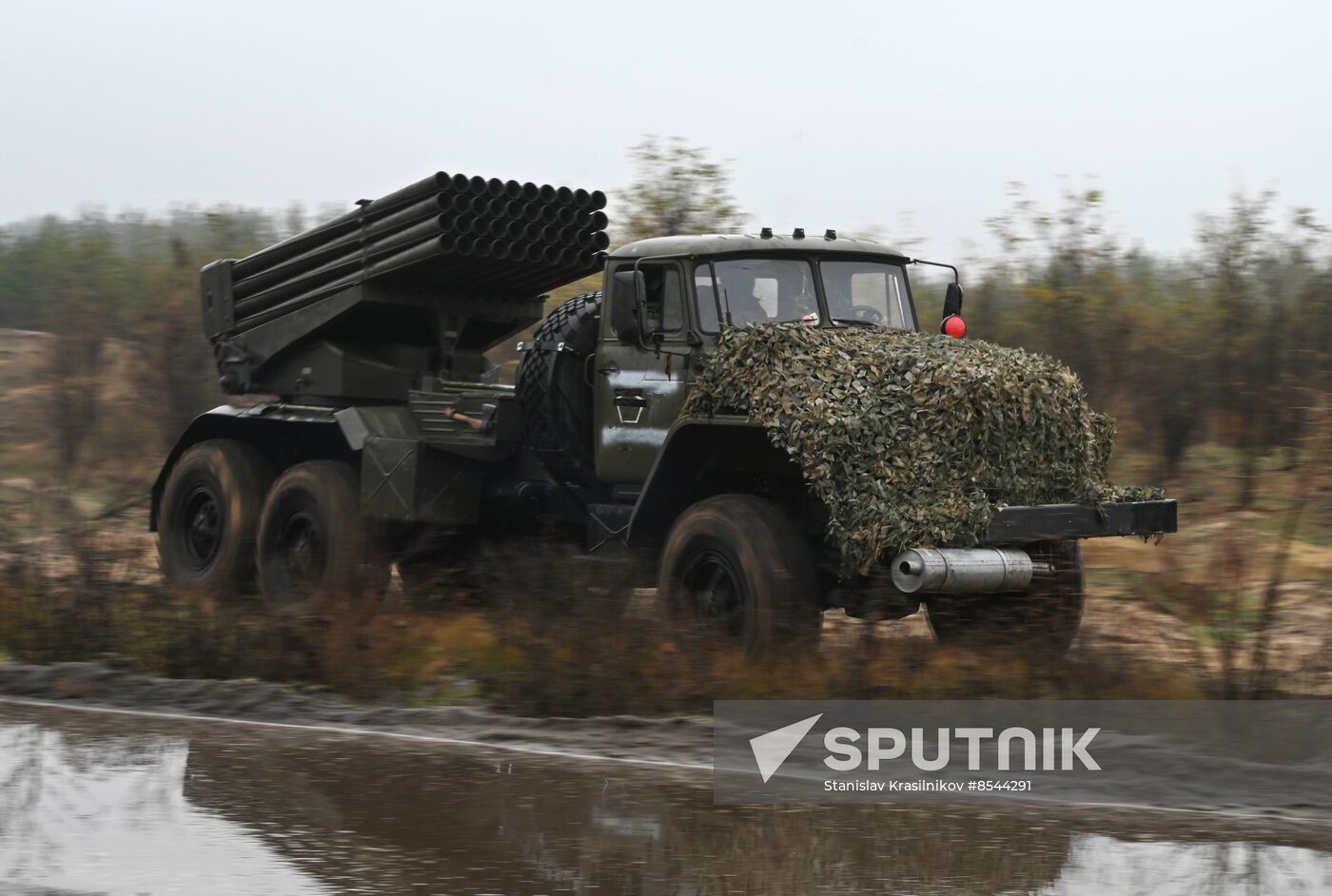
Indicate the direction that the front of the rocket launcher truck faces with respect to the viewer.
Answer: facing the viewer and to the right of the viewer
